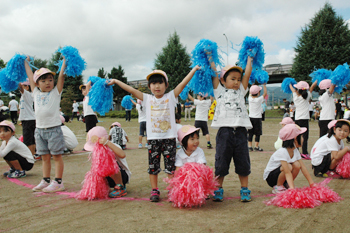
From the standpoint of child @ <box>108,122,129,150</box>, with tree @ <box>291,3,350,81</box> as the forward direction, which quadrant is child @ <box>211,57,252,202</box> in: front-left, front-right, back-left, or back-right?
back-right

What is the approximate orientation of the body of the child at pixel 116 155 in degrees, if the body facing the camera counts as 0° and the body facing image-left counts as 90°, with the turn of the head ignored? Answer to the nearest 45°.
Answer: approximately 90°

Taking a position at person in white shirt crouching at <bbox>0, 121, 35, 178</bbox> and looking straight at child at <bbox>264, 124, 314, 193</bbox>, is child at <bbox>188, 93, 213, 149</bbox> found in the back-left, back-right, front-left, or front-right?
front-left

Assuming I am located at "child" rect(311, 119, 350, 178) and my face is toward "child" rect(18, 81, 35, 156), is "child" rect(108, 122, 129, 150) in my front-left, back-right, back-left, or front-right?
front-right

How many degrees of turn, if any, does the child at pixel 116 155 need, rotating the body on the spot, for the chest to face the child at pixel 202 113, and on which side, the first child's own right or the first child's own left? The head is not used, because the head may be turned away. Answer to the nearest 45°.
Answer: approximately 135° to the first child's own right

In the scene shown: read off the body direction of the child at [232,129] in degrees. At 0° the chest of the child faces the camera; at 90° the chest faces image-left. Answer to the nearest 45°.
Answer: approximately 0°

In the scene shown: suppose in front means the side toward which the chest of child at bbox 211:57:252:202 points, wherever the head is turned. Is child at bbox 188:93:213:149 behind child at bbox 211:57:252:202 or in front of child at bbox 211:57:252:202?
behind

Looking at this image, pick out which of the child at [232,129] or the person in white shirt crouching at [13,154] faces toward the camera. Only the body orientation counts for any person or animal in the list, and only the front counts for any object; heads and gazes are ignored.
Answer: the child

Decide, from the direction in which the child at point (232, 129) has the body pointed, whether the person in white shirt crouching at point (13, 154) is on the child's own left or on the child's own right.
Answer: on the child's own right
